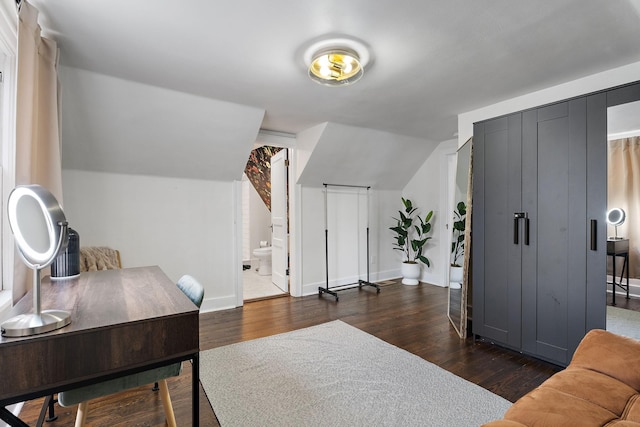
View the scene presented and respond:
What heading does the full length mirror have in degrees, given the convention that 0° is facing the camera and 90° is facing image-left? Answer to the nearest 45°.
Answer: approximately 90°

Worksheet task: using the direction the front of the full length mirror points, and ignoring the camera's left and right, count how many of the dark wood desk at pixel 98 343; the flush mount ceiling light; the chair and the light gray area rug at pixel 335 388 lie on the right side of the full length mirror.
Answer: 0

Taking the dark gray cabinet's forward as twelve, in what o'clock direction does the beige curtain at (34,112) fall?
The beige curtain is roughly at 12 o'clock from the dark gray cabinet.

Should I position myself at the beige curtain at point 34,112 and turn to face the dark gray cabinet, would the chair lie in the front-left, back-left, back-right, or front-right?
front-right

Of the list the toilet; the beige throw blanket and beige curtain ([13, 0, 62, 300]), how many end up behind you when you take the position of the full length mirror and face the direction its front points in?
0

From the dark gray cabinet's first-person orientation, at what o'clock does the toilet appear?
The toilet is roughly at 2 o'clock from the dark gray cabinet.

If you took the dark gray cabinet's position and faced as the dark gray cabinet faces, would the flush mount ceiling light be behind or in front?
in front

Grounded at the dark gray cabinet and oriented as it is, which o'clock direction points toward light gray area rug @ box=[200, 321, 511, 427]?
The light gray area rug is roughly at 12 o'clock from the dark gray cabinet.

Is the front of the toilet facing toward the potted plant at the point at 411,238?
no

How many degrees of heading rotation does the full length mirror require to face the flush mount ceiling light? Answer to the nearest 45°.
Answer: approximately 45° to its left

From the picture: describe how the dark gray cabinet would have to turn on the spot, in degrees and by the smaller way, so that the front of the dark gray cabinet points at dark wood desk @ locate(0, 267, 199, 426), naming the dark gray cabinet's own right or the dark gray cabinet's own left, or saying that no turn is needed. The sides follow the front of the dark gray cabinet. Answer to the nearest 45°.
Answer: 0° — it already faces it

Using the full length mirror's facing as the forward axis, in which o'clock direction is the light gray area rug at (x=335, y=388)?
The light gray area rug is roughly at 10 o'clock from the full length mirror.
